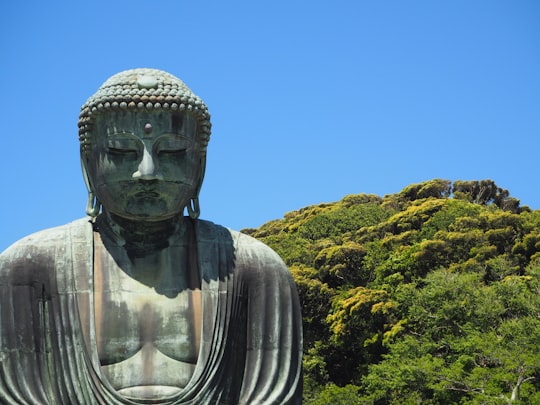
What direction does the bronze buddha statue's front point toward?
toward the camera
